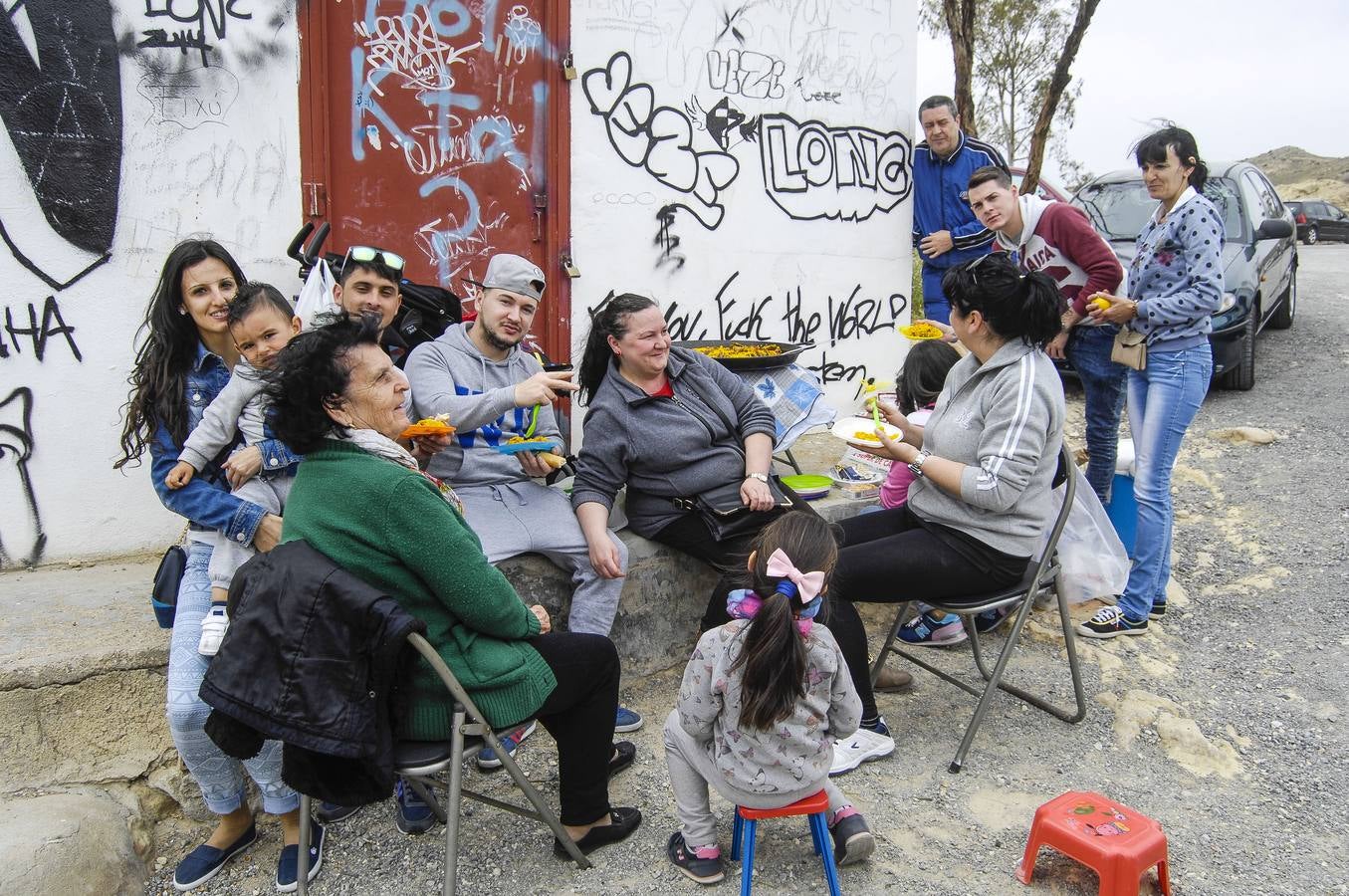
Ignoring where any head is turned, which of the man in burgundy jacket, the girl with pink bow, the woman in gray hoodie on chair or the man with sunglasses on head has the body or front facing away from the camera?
the girl with pink bow

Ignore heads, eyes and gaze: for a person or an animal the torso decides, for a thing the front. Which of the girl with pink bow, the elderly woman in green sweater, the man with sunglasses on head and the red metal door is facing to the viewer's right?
the elderly woman in green sweater

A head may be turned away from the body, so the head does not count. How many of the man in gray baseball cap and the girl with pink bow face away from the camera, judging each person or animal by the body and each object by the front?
1

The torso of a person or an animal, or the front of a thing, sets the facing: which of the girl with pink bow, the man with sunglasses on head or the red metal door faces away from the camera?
the girl with pink bow

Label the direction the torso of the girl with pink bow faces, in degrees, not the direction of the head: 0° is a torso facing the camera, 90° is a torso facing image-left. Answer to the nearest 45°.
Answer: approximately 180°

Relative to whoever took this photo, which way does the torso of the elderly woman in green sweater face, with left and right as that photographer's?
facing to the right of the viewer

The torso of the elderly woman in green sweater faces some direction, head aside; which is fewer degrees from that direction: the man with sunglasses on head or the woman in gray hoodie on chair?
the woman in gray hoodie on chair

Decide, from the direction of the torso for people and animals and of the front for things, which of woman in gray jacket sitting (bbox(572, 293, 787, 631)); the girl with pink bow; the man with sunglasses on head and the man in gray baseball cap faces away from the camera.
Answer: the girl with pink bow

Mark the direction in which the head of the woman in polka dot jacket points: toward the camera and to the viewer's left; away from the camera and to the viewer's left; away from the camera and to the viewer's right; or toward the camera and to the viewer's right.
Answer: toward the camera and to the viewer's left

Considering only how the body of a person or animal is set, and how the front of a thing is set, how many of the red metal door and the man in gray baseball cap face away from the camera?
0

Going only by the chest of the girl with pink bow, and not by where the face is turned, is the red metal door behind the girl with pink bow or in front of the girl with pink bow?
in front

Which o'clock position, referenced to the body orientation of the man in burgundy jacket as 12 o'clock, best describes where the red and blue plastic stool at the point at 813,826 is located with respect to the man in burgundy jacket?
The red and blue plastic stool is roughly at 11 o'clock from the man in burgundy jacket.

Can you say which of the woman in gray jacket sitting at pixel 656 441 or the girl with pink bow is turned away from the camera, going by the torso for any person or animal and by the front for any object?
the girl with pink bow

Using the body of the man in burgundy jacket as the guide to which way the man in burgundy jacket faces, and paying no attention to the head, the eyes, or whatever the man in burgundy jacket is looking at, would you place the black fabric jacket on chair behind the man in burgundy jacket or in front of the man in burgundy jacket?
in front
